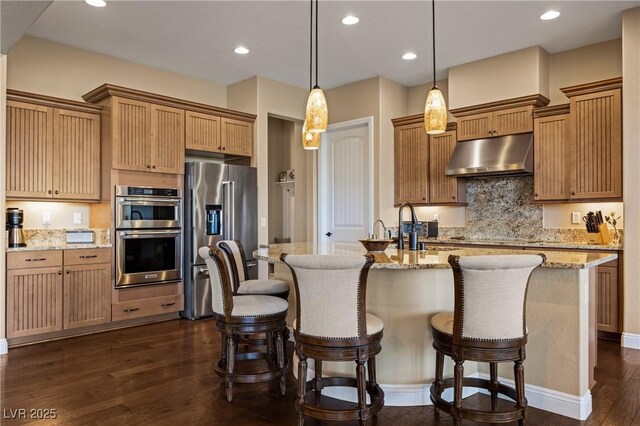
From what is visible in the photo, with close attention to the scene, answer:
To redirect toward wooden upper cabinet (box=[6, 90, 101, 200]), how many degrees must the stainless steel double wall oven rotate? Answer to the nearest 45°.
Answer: approximately 135° to its right

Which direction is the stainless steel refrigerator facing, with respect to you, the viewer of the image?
facing the viewer and to the right of the viewer

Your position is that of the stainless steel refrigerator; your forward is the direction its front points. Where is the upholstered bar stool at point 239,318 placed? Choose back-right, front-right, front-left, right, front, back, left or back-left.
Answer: front-right

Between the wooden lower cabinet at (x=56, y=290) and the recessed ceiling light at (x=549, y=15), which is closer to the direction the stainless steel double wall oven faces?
the recessed ceiling light

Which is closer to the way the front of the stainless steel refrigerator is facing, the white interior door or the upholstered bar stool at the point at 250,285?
the upholstered bar stool

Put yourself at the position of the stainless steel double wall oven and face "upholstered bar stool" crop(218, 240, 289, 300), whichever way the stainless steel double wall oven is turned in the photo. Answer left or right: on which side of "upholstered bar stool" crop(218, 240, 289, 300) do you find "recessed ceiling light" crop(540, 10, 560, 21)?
left

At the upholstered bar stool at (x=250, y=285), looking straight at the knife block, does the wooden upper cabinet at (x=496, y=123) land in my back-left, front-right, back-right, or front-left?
front-left

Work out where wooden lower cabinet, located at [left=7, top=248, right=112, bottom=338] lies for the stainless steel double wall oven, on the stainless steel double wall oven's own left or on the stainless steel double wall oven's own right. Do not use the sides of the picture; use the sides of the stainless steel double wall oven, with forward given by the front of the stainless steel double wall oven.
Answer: on the stainless steel double wall oven's own right

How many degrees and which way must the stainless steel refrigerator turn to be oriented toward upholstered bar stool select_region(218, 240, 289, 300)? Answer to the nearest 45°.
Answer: approximately 45° to its right

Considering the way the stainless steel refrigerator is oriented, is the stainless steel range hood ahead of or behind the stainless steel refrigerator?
ahead

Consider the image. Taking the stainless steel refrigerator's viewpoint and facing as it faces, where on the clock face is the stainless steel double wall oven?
The stainless steel double wall oven is roughly at 4 o'clock from the stainless steel refrigerator.

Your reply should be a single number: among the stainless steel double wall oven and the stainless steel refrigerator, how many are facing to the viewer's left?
0

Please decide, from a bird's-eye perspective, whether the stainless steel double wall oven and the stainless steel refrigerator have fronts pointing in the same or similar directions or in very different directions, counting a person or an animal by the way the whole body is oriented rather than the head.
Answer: same or similar directions

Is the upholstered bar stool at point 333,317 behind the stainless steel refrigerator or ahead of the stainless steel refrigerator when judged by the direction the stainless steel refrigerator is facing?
ahead

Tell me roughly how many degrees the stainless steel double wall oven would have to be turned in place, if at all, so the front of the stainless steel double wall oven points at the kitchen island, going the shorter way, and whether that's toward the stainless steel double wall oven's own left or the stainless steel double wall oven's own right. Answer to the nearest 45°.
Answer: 0° — it already faces it

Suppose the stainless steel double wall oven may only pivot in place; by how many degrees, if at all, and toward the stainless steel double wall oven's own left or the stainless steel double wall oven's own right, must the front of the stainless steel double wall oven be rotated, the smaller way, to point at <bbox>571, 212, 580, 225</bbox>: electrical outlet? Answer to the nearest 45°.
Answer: approximately 45° to the stainless steel double wall oven's own left
